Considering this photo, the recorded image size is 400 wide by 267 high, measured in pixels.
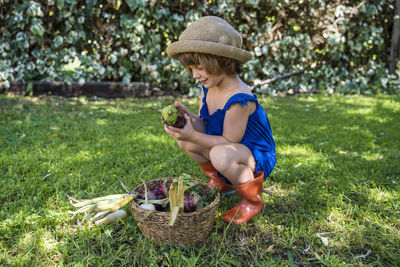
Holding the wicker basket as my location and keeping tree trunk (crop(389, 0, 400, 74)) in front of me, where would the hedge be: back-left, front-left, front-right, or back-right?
front-left

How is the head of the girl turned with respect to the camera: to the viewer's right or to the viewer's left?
to the viewer's left

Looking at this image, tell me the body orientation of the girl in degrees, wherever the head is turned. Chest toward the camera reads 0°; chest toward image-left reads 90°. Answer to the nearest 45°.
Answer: approximately 45°

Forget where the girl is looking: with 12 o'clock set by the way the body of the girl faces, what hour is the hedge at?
The hedge is roughly at 4 o'clock from the girl.

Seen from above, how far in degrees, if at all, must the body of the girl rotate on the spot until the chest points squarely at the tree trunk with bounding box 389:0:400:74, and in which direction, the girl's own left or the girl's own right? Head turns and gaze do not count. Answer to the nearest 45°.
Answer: approximately 180°
